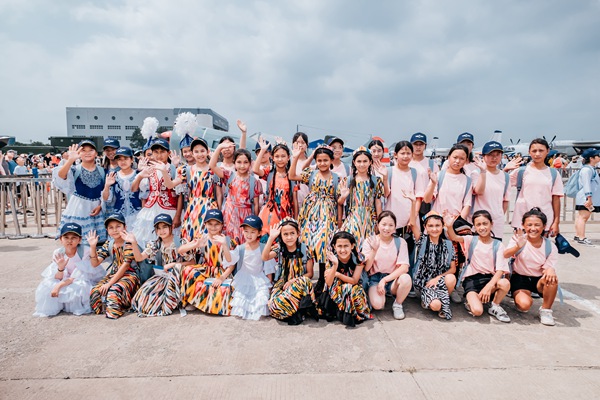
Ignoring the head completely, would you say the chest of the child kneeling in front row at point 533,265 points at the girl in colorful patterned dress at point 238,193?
no

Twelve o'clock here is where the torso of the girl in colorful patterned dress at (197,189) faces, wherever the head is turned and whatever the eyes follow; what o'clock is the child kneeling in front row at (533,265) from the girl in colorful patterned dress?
The child kneeling in front row is roughly at 10 o'clock from the girl in colorful patterned dress.

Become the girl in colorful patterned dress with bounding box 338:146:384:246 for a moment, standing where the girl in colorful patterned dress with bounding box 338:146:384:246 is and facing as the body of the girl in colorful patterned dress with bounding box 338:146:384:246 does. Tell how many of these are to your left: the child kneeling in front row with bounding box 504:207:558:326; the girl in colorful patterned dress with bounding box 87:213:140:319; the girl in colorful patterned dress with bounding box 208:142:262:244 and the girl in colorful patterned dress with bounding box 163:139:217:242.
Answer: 1

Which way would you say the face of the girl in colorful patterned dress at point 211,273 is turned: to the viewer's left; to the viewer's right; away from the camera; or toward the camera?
toward the camera

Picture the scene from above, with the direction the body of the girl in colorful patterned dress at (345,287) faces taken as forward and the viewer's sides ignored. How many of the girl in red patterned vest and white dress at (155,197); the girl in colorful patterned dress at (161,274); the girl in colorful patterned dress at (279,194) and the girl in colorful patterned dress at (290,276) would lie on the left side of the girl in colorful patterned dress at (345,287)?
0

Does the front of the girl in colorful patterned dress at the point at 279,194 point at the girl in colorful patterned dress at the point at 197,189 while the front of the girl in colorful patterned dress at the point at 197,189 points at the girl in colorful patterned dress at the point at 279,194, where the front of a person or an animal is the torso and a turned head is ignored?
no

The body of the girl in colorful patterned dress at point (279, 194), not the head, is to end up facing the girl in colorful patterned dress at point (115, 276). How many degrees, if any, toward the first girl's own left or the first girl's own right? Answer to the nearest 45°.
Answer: approximately 90° to the first girl's own right

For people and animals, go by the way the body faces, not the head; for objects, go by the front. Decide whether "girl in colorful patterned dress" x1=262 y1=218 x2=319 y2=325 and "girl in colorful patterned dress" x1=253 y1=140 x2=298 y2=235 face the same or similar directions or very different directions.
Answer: same or similar directions

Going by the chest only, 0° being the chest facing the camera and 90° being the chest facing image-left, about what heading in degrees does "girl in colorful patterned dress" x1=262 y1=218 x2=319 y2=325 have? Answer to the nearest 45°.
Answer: approximately 0°

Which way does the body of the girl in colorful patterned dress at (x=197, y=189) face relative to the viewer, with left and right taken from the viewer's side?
facing the viewer

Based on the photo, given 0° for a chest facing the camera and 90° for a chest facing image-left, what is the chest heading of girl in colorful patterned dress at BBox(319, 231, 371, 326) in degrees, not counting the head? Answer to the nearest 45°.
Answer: approximately 0°

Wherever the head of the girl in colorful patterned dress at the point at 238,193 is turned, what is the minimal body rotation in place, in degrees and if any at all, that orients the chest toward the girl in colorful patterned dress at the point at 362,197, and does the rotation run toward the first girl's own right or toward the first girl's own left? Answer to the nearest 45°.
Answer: approximately 90° to the first girl's own left

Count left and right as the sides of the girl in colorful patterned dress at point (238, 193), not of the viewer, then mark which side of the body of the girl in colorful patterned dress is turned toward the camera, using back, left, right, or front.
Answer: front

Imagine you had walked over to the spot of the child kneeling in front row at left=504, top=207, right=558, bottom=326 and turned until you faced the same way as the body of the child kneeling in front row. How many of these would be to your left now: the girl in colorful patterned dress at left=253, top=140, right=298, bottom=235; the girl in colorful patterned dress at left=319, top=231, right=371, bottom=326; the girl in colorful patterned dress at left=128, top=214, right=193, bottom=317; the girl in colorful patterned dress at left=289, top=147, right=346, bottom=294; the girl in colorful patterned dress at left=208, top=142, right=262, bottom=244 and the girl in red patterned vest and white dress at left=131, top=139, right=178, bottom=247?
0

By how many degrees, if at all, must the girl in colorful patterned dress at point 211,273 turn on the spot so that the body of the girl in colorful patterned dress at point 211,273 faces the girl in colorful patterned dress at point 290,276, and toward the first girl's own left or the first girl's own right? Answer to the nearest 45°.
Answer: approximately 90° to the first girl's own left

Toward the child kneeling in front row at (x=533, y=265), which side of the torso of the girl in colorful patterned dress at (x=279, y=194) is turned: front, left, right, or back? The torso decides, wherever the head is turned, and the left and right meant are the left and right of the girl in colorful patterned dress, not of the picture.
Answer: left

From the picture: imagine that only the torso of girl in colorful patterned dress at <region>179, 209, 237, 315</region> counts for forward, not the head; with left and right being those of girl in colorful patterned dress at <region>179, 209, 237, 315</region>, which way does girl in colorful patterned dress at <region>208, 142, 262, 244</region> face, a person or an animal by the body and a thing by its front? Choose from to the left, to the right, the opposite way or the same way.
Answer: the same way

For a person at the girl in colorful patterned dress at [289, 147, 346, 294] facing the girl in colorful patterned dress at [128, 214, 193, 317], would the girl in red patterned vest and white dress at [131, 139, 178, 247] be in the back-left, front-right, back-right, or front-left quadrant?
front-right

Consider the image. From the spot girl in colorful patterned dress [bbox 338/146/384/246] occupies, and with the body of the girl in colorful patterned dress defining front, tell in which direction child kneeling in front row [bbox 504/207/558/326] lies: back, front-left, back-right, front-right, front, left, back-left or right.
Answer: left

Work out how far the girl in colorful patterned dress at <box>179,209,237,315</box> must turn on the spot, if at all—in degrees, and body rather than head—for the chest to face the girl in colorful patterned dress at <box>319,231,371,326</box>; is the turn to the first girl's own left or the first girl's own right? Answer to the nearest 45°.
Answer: approximately 45° to the first girl's own left

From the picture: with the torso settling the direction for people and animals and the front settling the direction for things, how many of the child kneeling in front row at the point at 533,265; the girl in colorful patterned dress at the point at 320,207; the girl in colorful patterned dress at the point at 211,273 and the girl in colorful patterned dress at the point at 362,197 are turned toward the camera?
4
